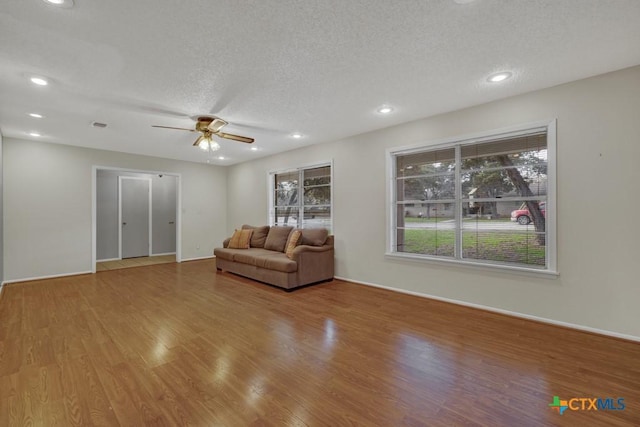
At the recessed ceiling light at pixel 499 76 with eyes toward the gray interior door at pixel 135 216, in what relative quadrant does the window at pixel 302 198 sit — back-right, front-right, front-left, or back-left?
front-right

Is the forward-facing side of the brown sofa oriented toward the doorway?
no

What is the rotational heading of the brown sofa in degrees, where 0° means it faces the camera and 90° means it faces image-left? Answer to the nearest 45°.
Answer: approximately 45°

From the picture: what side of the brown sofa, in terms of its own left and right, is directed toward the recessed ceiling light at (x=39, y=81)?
front

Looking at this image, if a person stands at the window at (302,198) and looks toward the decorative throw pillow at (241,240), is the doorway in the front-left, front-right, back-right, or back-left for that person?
front-right

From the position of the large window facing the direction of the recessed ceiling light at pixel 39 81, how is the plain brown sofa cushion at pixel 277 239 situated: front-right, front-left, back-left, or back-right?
front-right

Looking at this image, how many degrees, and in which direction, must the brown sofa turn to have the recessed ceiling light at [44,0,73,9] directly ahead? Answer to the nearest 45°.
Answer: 0° — it already faces it

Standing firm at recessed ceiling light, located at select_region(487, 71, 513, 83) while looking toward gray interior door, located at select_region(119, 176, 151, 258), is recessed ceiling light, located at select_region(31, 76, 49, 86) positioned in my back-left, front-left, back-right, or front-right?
front-left

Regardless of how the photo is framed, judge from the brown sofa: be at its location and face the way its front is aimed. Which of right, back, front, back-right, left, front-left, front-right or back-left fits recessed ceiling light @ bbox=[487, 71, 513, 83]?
left

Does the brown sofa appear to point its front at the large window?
no

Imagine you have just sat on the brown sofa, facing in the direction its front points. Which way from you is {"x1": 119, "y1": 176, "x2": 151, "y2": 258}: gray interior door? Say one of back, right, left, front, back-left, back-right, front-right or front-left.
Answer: right

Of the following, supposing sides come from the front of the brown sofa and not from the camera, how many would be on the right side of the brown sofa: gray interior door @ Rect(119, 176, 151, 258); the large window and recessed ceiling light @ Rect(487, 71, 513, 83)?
1
